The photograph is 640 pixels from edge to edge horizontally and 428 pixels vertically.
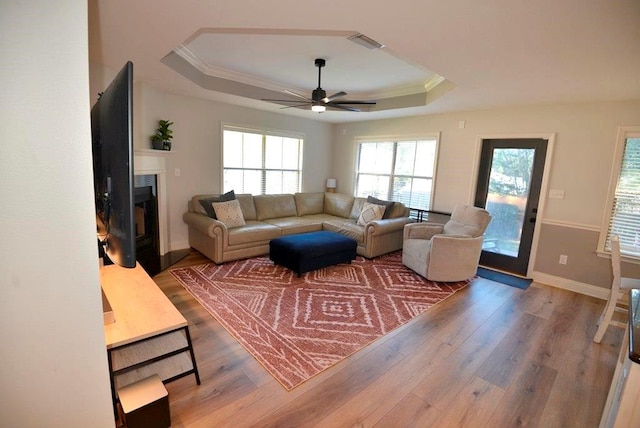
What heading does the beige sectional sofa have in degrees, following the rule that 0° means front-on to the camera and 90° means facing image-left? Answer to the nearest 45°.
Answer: approximately 0°

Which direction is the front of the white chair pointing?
to the viewer's right

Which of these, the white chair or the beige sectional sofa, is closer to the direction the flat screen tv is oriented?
the white chair

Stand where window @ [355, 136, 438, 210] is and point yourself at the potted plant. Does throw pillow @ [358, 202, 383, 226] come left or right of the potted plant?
left

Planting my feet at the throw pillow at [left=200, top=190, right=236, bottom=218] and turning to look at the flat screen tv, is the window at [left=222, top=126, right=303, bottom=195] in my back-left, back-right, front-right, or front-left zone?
back-left

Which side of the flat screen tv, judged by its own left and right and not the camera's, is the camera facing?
right

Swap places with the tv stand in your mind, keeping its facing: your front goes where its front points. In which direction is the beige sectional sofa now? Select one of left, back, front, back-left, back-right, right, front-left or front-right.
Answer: front-left

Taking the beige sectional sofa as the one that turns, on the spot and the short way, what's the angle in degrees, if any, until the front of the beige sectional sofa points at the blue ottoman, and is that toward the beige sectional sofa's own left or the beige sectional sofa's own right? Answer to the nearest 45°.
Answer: approximately 45° to the beige sectional sofa's own left

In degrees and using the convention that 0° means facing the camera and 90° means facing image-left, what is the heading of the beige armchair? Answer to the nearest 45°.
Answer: approximately 45°

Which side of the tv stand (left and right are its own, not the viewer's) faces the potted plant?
left

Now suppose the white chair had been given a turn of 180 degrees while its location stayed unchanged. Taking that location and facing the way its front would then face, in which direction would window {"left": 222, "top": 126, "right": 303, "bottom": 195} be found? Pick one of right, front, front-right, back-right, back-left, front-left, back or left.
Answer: front

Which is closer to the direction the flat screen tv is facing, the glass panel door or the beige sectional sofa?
the glass panel door

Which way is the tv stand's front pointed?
to the viewer's right
